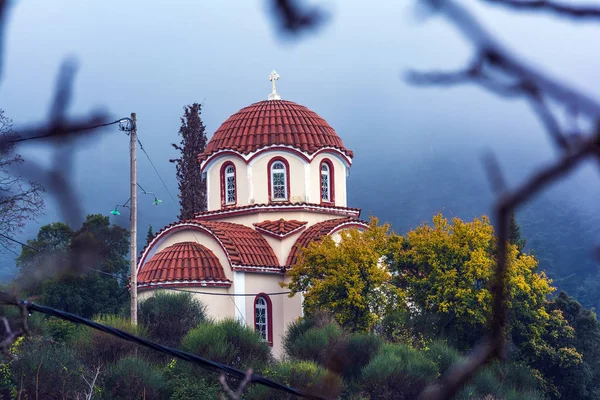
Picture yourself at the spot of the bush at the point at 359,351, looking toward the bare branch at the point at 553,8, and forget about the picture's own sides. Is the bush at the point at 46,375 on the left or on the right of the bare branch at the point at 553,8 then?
right

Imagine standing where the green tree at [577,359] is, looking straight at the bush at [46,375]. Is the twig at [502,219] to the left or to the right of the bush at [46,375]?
left
